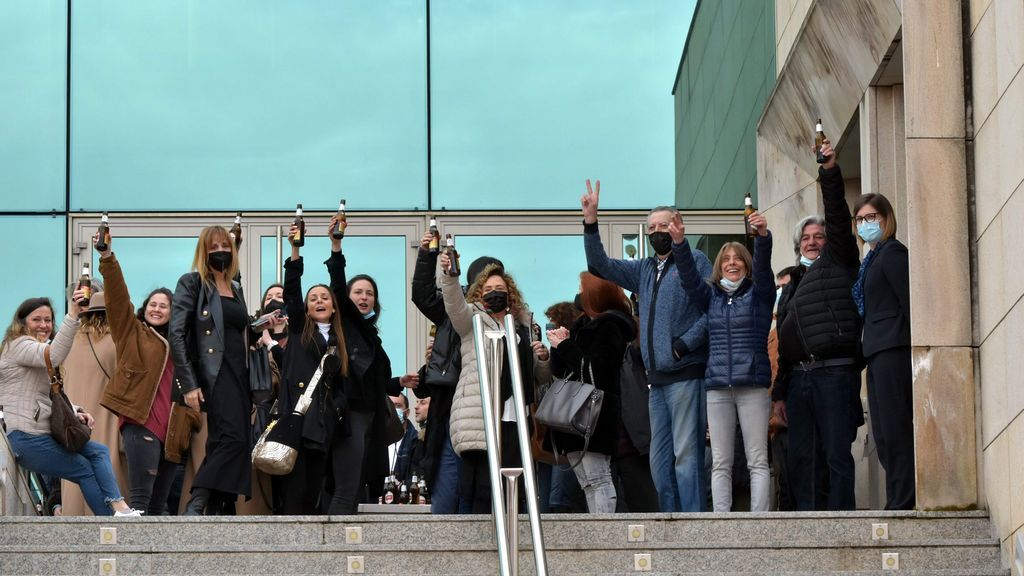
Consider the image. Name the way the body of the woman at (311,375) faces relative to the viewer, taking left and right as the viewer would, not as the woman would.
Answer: facing the viewer

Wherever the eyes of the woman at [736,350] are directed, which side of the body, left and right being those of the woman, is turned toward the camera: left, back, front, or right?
front
